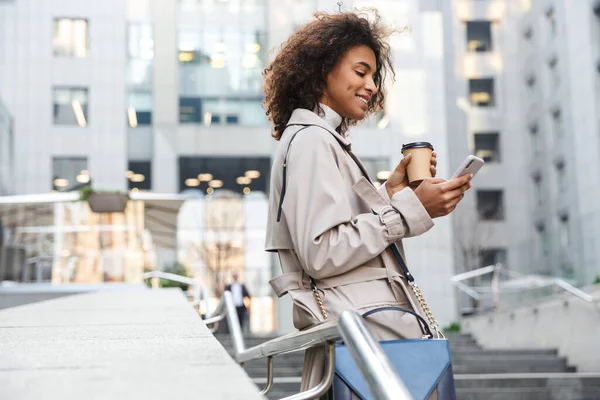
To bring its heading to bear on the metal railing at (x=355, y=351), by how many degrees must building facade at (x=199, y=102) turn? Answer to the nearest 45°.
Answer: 0° — it already faces it

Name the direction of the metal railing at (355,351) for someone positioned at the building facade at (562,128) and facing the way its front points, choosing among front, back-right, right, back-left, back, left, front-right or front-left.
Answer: front-left

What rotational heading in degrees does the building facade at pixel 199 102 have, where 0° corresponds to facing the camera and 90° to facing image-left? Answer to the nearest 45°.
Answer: approximately 0°

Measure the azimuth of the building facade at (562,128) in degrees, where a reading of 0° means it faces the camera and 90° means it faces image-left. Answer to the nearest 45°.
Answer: approximately 45°

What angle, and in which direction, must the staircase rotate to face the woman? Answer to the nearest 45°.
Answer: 0° — it already faces them

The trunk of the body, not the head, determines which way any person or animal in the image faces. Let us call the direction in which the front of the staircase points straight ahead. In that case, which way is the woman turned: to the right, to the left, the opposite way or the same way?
to the left

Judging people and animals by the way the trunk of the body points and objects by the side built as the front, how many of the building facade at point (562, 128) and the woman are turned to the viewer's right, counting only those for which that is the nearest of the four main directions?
1

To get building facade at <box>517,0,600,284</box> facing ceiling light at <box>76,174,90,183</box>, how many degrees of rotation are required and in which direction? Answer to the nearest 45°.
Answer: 0° — it already faces it
